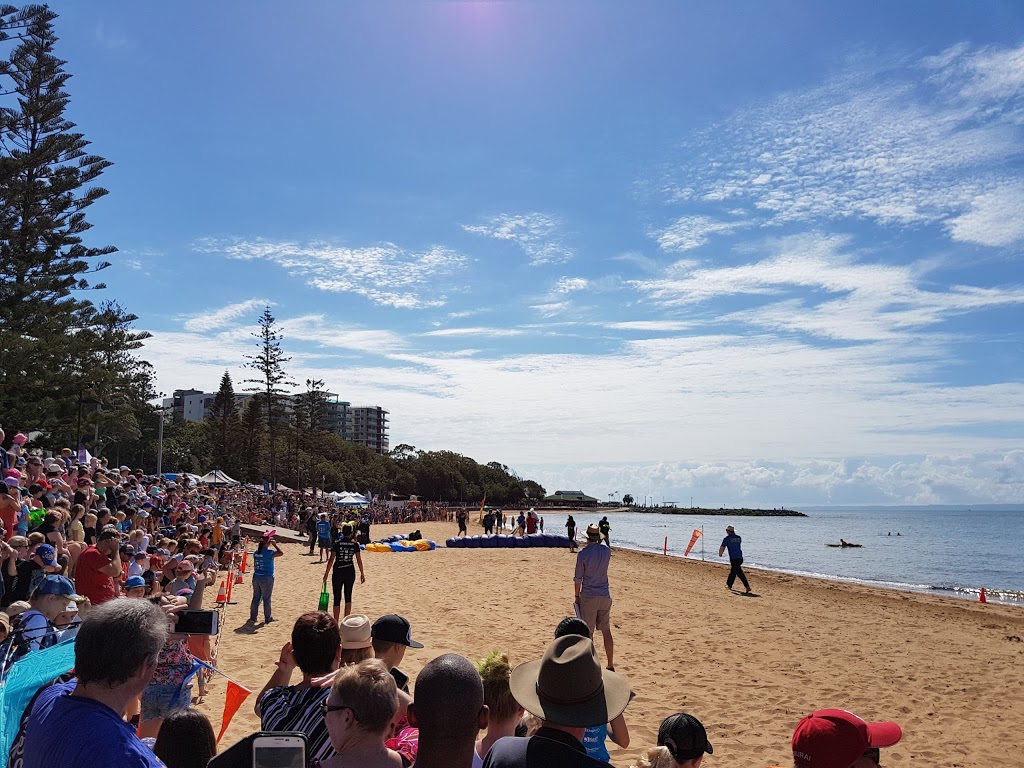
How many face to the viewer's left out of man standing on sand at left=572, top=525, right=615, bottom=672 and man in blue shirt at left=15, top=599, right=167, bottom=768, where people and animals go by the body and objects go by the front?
0

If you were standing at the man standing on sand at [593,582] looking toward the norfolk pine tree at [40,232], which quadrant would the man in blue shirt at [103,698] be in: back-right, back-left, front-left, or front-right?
back-left

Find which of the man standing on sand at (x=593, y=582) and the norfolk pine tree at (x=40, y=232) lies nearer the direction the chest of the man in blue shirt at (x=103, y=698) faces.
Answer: the man standing on sand

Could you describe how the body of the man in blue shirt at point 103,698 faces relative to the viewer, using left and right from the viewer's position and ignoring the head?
facing away from the viewer and to the right of the viewer

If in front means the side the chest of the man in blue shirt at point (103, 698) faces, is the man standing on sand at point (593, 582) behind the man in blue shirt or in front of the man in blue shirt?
in front

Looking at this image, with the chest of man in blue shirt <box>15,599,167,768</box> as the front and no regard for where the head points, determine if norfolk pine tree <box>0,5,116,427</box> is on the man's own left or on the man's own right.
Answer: on the man's own left
